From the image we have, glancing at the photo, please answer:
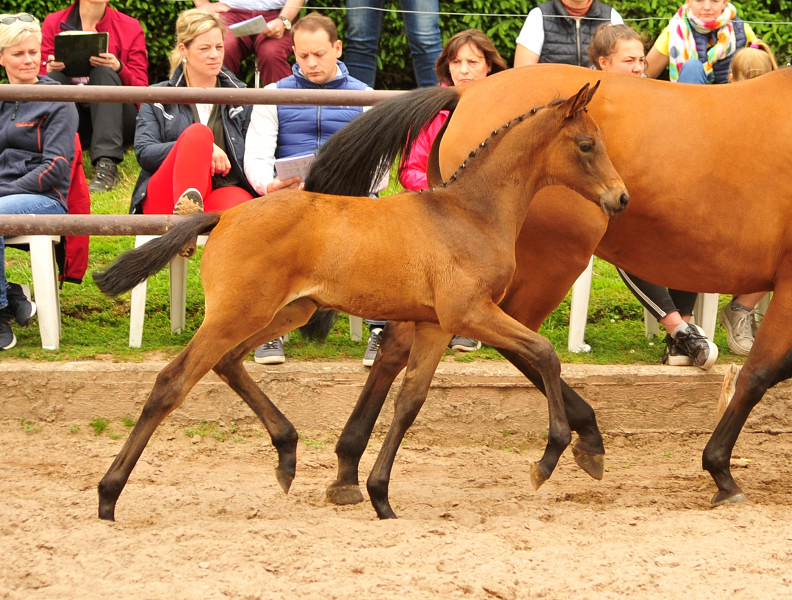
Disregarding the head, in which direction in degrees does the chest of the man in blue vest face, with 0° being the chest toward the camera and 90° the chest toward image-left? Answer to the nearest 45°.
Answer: approximately 0°

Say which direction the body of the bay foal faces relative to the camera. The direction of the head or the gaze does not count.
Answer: to the viewer's right

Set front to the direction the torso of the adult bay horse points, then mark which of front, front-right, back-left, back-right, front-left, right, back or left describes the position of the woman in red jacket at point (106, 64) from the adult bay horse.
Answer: back-left

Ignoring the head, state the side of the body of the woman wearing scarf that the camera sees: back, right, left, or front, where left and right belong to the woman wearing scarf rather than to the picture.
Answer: front

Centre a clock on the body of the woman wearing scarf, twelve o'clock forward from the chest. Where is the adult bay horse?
The adult bay horse is roughly at 12 o'clock from the woman wearing scarf.

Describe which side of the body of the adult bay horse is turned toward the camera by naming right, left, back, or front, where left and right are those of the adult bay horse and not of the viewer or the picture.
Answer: right

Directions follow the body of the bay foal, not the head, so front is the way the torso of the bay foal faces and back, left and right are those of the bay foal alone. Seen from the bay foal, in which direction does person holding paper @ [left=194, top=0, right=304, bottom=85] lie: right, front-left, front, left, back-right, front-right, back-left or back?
left

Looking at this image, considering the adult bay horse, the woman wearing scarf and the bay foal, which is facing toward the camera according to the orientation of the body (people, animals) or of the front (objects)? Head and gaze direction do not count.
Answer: the woman wearing scarf

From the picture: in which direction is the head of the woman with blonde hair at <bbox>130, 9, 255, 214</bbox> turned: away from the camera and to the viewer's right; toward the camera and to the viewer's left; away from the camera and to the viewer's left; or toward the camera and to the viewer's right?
toward the camera and to the viewer's right

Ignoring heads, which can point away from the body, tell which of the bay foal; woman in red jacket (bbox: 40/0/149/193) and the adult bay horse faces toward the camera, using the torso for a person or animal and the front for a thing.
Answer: the woman in red jacket

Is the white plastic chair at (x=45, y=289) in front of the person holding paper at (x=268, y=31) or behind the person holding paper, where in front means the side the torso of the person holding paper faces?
in front

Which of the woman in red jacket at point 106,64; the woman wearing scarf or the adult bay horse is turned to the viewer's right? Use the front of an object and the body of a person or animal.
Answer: the adult bay horse
